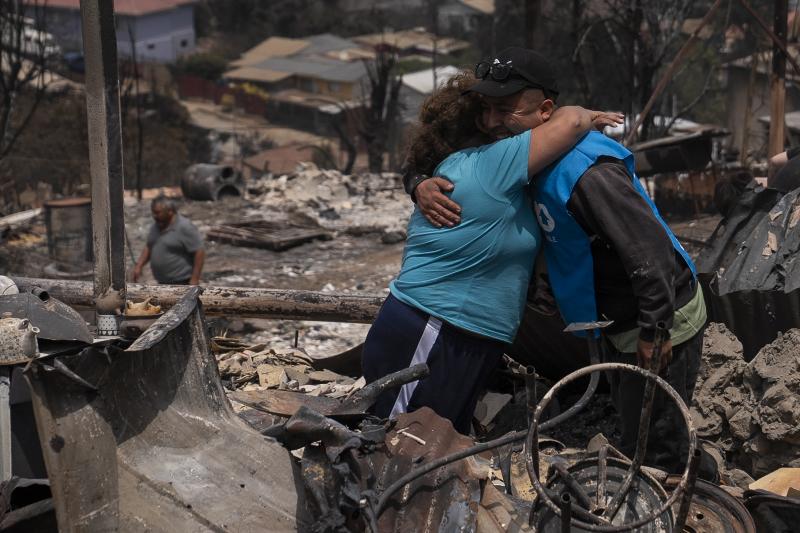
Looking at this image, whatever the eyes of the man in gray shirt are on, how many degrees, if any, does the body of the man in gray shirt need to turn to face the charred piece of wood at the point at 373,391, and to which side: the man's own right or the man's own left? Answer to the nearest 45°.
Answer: approximately 45° to the man's own left

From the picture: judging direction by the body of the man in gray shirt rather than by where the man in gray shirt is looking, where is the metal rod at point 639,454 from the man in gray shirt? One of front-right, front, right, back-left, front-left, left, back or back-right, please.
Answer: front-left

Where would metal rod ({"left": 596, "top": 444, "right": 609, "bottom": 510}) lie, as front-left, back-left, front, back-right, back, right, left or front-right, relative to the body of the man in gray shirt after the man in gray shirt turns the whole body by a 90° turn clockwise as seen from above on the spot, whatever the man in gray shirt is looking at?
back-left

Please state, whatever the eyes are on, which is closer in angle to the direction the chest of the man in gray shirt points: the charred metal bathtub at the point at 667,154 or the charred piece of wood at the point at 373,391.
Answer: the charred piece of wood

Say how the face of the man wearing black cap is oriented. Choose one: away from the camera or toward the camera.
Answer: toward the camera

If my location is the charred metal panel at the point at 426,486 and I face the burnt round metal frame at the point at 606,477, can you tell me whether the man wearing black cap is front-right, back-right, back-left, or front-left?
front-left

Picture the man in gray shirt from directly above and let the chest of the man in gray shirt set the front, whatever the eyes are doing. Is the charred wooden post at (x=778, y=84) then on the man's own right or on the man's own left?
on the man's own left

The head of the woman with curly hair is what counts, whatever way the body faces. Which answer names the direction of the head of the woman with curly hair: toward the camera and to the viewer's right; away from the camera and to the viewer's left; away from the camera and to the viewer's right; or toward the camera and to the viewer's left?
away from the camera and to the viewer's right

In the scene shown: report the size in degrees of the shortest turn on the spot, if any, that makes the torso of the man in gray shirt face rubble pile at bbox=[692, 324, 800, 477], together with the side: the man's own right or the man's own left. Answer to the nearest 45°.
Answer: approximately 45° to the man's own left

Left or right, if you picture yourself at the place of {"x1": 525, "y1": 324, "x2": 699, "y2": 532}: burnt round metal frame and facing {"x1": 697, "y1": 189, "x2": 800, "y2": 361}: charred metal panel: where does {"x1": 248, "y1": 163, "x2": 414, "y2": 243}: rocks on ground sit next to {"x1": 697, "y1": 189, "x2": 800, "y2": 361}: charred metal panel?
left

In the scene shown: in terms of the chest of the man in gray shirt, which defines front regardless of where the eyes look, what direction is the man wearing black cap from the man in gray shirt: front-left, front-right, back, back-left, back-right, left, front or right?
front-left

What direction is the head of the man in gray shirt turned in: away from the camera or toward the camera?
toward the camera
